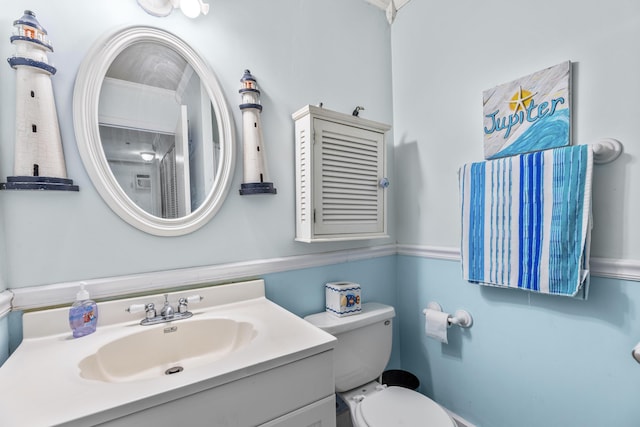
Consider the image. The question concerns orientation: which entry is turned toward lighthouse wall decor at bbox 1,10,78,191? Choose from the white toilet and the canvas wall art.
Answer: the canvas wall art

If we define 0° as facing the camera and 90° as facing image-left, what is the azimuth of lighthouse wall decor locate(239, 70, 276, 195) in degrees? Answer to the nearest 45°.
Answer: approximately 315°

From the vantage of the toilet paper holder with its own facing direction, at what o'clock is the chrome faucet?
The chrome faucet is roughly at 12 o'clock from the toilet paper holder.

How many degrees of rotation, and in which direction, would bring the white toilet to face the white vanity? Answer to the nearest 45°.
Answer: approximately 90° to its right

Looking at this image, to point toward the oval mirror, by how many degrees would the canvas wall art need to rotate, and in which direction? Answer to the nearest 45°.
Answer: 0° — it already faces it

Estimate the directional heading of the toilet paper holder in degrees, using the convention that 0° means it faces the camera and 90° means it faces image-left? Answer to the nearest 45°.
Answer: approximately 45°
